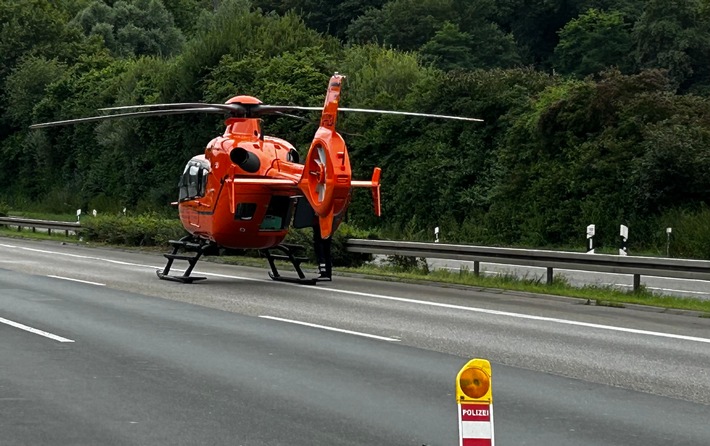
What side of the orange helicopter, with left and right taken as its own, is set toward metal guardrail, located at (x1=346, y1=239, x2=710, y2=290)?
back

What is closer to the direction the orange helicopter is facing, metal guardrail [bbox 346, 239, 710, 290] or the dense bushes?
the dense bushes

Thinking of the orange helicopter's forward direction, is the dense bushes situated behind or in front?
in front

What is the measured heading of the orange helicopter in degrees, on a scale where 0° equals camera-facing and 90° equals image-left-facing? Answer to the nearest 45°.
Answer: approximately 135°
